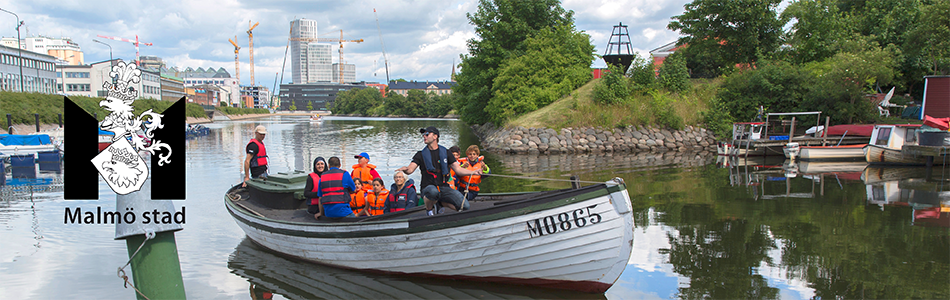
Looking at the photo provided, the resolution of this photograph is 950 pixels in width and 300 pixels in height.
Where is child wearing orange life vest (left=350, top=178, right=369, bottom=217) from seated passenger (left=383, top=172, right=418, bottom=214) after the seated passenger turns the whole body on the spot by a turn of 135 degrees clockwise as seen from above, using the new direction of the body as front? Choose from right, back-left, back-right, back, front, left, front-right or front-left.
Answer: left

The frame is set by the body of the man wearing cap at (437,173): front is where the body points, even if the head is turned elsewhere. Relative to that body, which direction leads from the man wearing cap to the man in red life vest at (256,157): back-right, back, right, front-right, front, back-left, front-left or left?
back-right

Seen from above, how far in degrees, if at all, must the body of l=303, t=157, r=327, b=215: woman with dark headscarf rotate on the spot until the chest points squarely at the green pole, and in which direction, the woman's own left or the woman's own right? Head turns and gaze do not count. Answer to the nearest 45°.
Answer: approximately 45° to the woman's own right

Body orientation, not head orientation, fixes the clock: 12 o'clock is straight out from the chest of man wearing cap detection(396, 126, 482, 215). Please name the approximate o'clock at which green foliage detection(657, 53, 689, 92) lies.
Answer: The green foliage is roughly at 7 o'clock from the man wearing cap.

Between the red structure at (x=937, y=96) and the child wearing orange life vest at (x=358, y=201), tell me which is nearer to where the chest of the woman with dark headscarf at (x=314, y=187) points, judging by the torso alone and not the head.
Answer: the child wearing orange life vest

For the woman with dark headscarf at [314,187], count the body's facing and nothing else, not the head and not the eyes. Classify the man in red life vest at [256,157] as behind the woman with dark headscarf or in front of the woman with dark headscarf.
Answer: behind

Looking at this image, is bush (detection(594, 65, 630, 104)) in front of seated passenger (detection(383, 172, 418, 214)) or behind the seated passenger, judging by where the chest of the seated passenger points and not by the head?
behind

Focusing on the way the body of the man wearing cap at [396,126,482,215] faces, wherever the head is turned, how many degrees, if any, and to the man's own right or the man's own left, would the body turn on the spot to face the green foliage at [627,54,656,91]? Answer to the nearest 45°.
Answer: approximately 135° to the man's own left

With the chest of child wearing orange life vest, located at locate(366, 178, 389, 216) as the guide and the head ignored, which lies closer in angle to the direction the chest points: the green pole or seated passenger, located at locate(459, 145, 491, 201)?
the green pole
